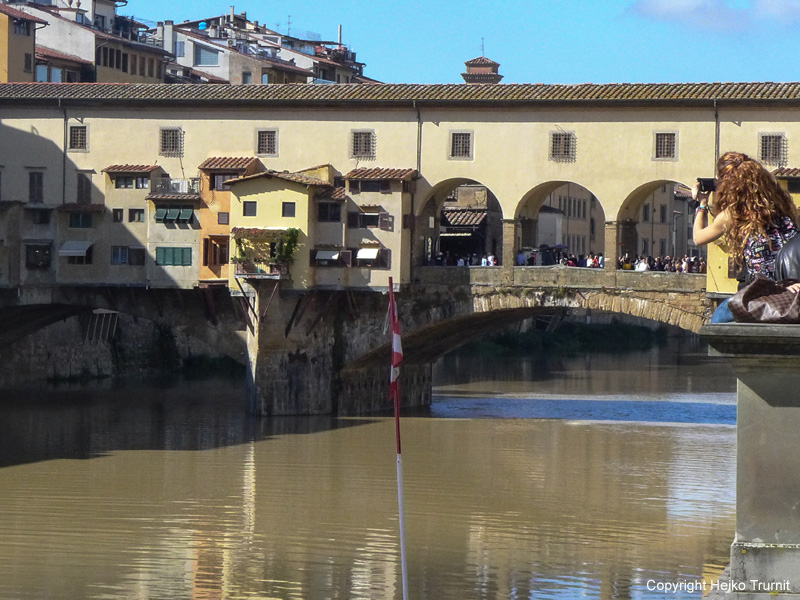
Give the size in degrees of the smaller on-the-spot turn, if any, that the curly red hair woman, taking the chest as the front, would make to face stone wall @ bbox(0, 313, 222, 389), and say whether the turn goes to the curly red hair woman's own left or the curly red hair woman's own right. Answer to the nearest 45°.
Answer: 0° — they already face it

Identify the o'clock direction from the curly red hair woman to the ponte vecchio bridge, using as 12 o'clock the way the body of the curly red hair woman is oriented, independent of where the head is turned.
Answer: The ponte vecchio bridge is roughly at 1 o'clock from the curly red hair woman.

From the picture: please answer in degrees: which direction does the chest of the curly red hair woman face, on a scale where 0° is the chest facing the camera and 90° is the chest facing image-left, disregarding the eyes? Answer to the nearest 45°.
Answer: approximately 135°
